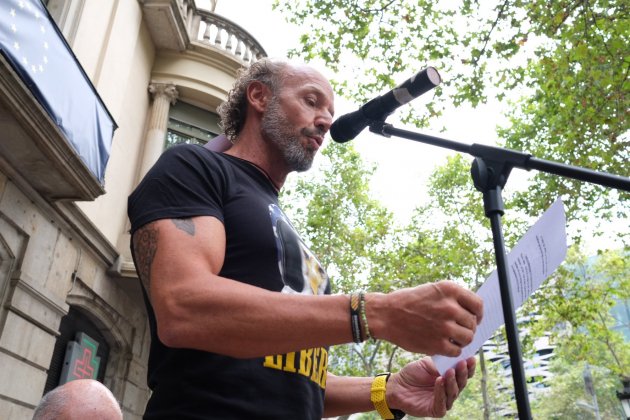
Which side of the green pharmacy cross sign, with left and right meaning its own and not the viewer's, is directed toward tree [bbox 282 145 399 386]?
left

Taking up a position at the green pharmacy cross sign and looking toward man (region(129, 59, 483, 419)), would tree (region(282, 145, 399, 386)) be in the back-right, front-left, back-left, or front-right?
back-left

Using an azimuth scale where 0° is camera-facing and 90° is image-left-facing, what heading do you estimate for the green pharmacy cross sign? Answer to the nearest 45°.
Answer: approximately 315°

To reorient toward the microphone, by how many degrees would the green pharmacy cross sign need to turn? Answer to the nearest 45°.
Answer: approximately 45° to its right

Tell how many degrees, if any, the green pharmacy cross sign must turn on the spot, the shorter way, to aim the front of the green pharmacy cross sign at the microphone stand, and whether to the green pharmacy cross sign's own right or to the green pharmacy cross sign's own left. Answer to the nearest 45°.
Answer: approximately 45° to the green pharmacy cross sign's own right

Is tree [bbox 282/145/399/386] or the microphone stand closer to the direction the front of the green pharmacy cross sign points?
the microphone stand
